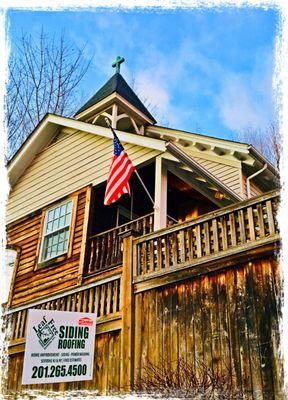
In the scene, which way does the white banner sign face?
toward the camera
